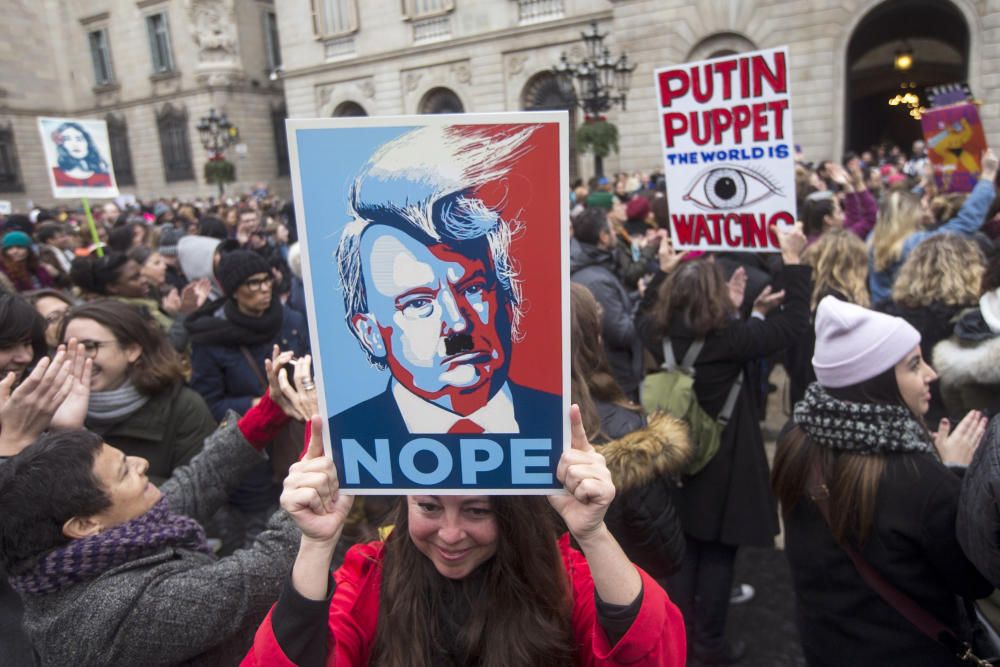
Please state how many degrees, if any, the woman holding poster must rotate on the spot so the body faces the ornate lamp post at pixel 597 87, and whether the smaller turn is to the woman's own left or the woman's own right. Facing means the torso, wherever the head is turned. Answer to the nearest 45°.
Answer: approximately 180°

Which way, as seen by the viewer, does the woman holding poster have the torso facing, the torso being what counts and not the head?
toward the camera

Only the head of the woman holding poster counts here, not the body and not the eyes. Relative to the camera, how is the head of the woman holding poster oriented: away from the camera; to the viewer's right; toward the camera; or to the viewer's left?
toward the camera
